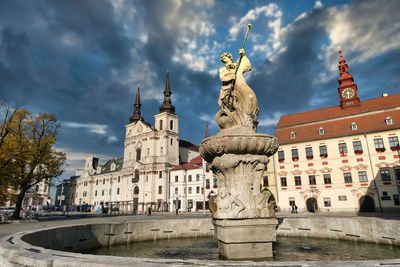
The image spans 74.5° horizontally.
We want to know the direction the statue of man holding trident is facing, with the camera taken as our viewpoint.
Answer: facing the viewer and to the left of the viewer

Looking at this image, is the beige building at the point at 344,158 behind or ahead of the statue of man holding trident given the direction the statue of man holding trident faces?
behind

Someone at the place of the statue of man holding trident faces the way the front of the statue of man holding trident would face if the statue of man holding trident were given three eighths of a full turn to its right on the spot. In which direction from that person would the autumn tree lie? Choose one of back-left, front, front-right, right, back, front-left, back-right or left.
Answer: front-left

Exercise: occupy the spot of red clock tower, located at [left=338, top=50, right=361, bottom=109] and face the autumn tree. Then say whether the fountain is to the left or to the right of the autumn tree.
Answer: left

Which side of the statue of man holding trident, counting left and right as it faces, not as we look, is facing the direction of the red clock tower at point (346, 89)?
back
